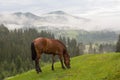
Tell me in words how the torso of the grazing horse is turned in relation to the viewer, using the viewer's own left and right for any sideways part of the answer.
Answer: facing to the right of the viewer
